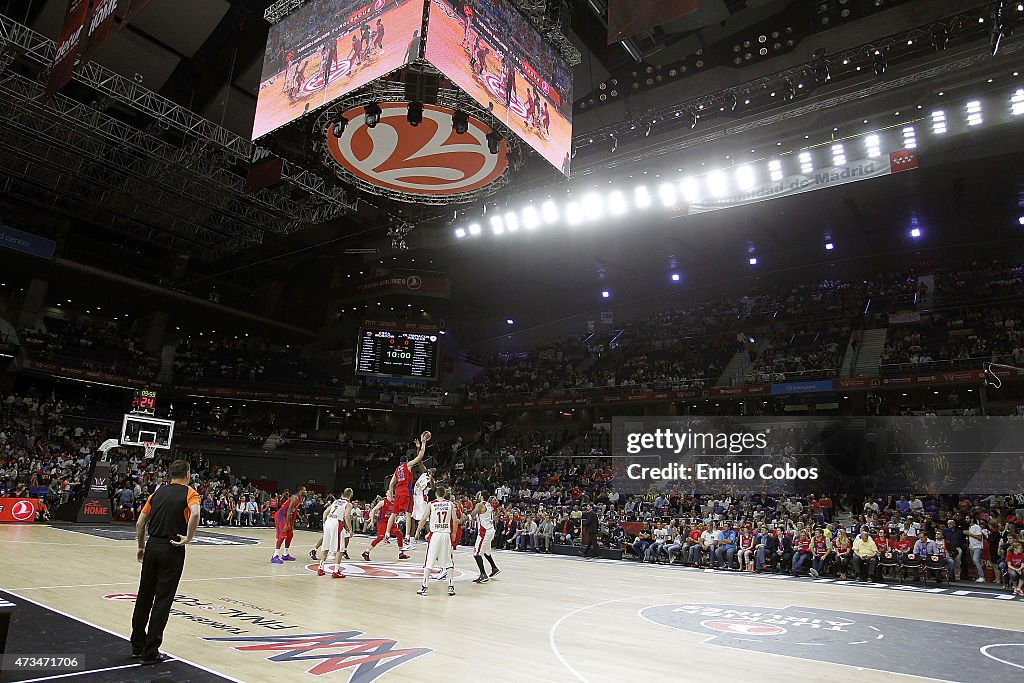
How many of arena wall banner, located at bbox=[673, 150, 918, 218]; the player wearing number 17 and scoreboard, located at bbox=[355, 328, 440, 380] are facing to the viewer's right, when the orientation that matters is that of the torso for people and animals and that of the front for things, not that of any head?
0

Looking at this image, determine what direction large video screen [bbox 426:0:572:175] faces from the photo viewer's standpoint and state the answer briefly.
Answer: facing the viewer and to the right of the viewer

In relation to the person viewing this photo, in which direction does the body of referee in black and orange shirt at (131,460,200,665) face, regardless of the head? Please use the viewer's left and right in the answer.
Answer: facing away from the viewer and to the right of the viewer

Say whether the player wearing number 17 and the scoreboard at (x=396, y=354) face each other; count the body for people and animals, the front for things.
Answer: yes

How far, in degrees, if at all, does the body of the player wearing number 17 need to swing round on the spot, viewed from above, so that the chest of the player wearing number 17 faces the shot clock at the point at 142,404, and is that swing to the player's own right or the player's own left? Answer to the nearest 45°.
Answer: approximately 45° to the player's own left

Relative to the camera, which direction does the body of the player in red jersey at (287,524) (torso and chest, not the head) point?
to the viewer's right

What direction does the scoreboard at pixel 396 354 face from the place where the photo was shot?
facing the viewer

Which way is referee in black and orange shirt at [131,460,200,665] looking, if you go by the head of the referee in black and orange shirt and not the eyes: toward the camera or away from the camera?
away from the camera

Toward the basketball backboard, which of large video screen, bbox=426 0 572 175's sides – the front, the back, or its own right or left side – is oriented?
back

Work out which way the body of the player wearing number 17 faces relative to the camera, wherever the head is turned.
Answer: away from the camera
